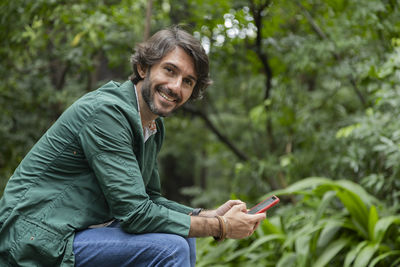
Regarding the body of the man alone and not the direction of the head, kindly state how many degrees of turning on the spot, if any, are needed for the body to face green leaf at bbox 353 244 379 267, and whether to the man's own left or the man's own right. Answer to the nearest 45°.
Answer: approximately 45° to the man's own left

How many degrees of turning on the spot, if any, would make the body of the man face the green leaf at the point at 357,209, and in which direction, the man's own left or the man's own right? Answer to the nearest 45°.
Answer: approximately 45° to the man's own left

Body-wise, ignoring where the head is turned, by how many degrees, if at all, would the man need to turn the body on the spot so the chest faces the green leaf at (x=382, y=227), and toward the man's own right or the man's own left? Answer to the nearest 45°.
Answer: approximately 45° to the man's own left

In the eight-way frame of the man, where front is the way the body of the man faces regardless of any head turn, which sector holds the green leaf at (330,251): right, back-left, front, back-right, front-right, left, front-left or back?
front-left

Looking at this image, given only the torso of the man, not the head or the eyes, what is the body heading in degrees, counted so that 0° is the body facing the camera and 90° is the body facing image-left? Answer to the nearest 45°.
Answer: approximately 270°

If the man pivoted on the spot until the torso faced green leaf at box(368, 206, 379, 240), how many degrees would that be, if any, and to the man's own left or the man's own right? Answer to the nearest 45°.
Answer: approximately 45° to the man's own left
